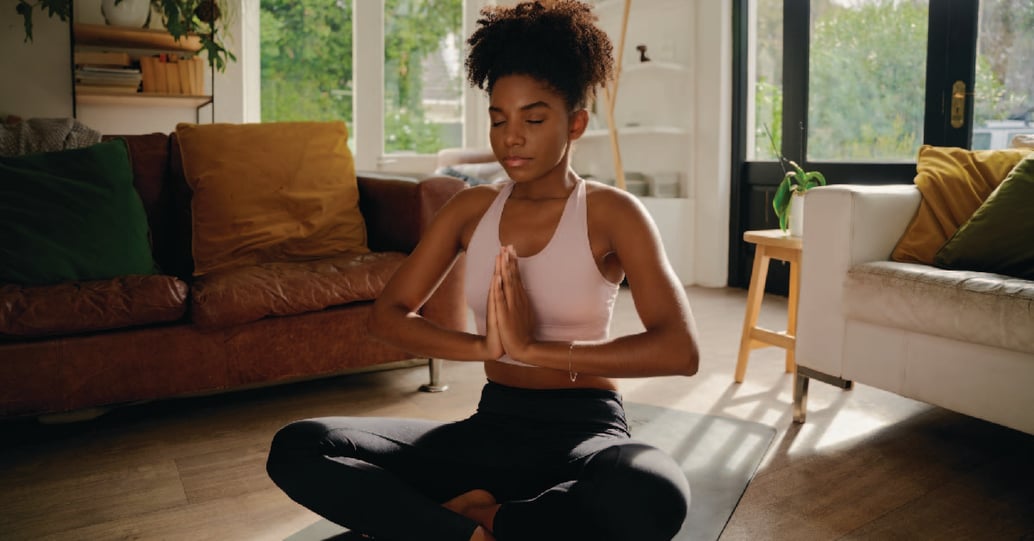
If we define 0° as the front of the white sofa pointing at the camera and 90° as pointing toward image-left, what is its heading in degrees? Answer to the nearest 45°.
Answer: approximately 45°

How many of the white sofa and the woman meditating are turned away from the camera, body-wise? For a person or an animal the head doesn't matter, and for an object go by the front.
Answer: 0

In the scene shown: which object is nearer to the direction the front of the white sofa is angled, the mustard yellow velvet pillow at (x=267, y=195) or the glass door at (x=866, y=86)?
the mustard yellow velvet pillow

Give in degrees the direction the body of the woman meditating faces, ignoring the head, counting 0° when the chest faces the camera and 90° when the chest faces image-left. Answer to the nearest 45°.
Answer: approximately 45°
